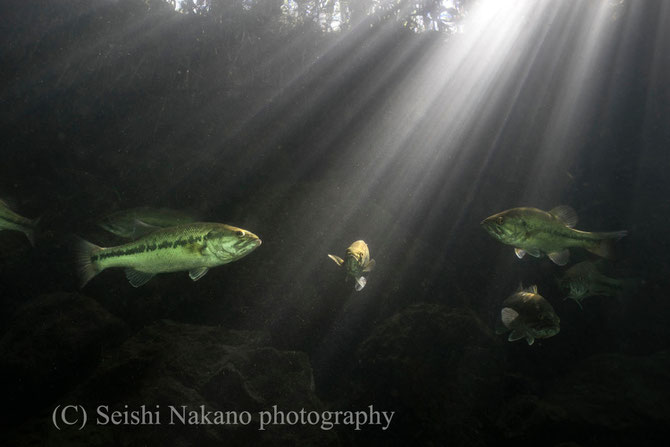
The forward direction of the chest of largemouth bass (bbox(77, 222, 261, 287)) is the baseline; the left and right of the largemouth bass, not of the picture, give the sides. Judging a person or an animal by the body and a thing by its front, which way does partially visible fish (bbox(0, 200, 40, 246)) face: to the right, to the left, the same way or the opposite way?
the opposite way

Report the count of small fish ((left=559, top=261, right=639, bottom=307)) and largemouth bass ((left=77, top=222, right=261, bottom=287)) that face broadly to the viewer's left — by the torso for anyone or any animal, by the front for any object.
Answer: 1

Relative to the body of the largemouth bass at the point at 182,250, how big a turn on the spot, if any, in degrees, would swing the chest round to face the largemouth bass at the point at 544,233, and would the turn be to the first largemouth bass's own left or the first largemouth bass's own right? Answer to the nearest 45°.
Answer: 0° — it already faces it

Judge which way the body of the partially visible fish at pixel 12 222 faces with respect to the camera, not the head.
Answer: to the viewer's left

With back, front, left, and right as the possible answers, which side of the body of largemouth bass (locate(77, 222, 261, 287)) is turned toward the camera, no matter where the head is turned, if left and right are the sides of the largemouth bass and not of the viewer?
right

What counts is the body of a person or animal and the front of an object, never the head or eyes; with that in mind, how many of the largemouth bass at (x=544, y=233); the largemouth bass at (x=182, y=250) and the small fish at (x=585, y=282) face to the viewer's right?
1

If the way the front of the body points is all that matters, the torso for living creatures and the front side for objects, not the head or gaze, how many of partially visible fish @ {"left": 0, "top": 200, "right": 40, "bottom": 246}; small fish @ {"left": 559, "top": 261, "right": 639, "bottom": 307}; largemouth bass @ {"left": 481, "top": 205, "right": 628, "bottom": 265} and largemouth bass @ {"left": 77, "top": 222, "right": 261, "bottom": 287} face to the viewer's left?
3

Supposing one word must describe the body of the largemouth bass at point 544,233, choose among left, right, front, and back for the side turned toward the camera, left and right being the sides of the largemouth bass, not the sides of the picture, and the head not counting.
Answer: left

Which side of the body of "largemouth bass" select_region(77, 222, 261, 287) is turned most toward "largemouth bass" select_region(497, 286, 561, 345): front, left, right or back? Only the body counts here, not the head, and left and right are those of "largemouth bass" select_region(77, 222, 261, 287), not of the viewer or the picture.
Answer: front

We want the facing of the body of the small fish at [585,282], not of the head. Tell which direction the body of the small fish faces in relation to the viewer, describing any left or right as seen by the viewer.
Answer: facing to the left of the viewer

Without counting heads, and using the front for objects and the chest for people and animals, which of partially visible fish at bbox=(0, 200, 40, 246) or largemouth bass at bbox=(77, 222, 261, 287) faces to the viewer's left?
the partially visible fish
